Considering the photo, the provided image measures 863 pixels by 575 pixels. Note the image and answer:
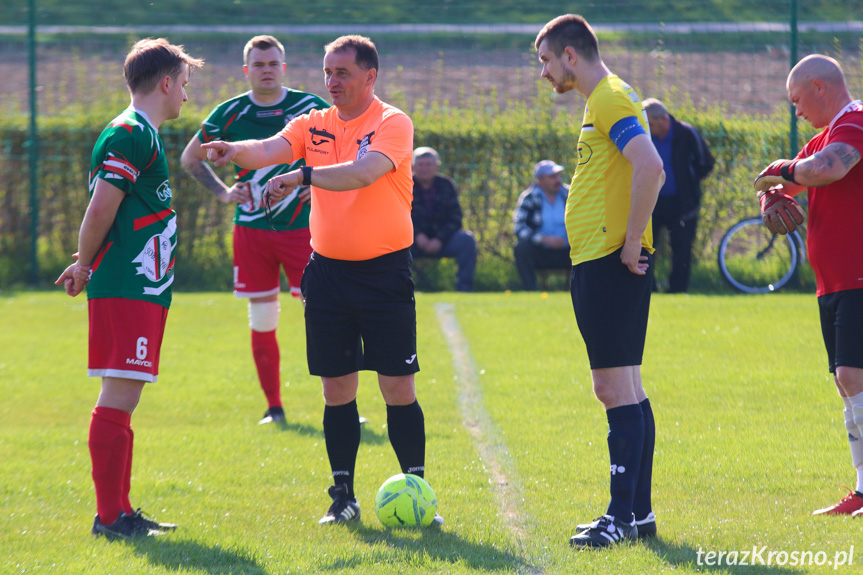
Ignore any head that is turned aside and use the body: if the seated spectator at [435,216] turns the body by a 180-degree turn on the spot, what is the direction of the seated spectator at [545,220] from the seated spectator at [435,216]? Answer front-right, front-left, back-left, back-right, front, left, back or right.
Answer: right

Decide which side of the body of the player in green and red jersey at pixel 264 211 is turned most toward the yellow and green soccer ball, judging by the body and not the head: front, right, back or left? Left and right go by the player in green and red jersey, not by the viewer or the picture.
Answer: front

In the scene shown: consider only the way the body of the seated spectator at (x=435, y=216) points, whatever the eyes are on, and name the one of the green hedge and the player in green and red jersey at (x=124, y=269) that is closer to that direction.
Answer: the player in green and red jersey

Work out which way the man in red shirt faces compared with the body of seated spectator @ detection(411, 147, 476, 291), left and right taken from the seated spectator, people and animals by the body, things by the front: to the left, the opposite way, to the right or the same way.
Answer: to the right

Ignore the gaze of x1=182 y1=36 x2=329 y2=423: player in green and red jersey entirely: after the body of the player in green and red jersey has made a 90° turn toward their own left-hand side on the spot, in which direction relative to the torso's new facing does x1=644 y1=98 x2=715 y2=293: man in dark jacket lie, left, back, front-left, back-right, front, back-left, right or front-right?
front-left

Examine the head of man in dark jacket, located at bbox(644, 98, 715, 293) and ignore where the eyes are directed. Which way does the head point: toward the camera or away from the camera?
toward the camera

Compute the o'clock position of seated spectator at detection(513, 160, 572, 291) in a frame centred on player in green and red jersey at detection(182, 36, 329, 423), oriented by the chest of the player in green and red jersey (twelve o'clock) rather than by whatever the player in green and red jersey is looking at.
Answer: The seated spectator is roughly at 7 o'clock from the player in green and red jersey.

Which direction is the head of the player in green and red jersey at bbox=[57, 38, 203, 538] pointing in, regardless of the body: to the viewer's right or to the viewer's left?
to the viewer's right

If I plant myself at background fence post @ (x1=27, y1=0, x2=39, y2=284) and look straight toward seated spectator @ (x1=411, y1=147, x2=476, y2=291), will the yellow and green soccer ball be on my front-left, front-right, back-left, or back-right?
front-right

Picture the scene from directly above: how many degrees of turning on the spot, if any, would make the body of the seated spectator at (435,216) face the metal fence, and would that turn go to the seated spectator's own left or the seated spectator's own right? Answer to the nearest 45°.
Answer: approximately 180°

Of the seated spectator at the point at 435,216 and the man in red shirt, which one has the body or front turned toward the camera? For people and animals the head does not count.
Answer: the seated spectator

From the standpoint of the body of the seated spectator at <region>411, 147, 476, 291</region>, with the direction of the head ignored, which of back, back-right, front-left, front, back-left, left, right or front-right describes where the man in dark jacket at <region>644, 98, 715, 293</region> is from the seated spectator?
left

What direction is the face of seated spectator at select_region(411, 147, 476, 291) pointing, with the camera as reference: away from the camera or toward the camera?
toward the camera

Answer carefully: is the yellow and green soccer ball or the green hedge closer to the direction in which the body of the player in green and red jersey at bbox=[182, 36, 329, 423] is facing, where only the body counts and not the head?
the yellow and green soccer ball

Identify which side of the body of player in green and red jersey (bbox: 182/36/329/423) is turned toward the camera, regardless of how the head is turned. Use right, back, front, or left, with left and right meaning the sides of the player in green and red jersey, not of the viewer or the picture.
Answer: front

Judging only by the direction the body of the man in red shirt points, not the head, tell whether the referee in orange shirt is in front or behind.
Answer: in front

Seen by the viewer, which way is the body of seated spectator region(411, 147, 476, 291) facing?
toward the camera

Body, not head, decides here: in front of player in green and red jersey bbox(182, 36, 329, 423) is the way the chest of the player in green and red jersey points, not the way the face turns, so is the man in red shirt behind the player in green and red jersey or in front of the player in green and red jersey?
in front

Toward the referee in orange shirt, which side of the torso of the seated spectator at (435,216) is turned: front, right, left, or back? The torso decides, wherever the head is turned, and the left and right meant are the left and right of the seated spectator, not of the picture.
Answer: front

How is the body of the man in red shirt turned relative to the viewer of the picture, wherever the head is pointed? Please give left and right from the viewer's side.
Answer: facing to the left of the viewer
